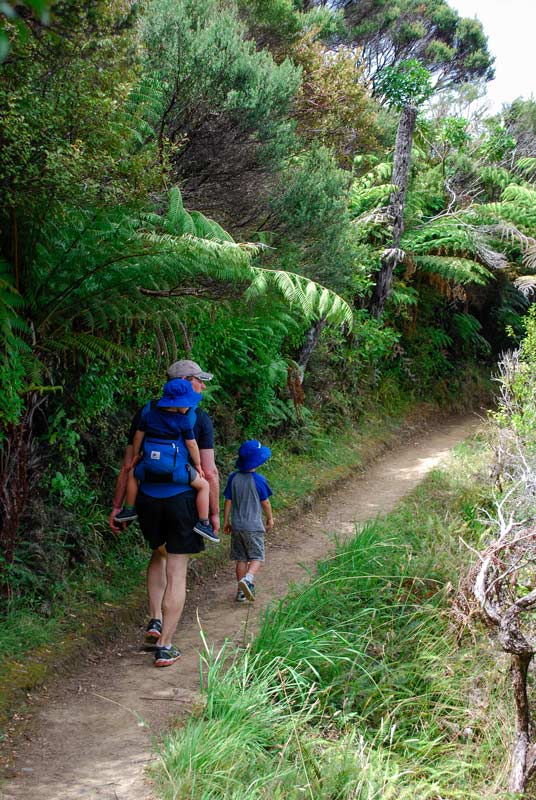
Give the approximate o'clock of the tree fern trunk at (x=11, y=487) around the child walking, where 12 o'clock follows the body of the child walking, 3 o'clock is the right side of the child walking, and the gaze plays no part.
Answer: The tree fern trunk is roughly at 8 o'clock from the child walking.

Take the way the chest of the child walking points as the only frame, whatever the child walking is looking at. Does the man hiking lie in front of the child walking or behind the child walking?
behind

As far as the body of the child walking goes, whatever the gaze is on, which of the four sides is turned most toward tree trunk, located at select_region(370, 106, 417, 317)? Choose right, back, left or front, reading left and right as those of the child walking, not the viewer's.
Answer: front

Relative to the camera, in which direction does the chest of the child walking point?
away from the camera

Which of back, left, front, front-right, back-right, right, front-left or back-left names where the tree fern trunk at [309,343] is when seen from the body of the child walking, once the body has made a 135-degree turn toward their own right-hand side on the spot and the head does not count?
back-left

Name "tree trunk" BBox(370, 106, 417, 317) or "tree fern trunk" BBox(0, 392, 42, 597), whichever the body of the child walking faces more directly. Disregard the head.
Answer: the tree trunk
